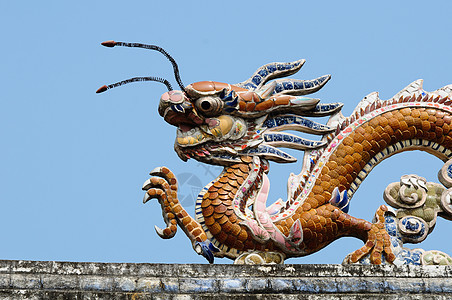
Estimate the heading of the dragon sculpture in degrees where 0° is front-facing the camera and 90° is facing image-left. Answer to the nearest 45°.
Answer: approximately 90°
